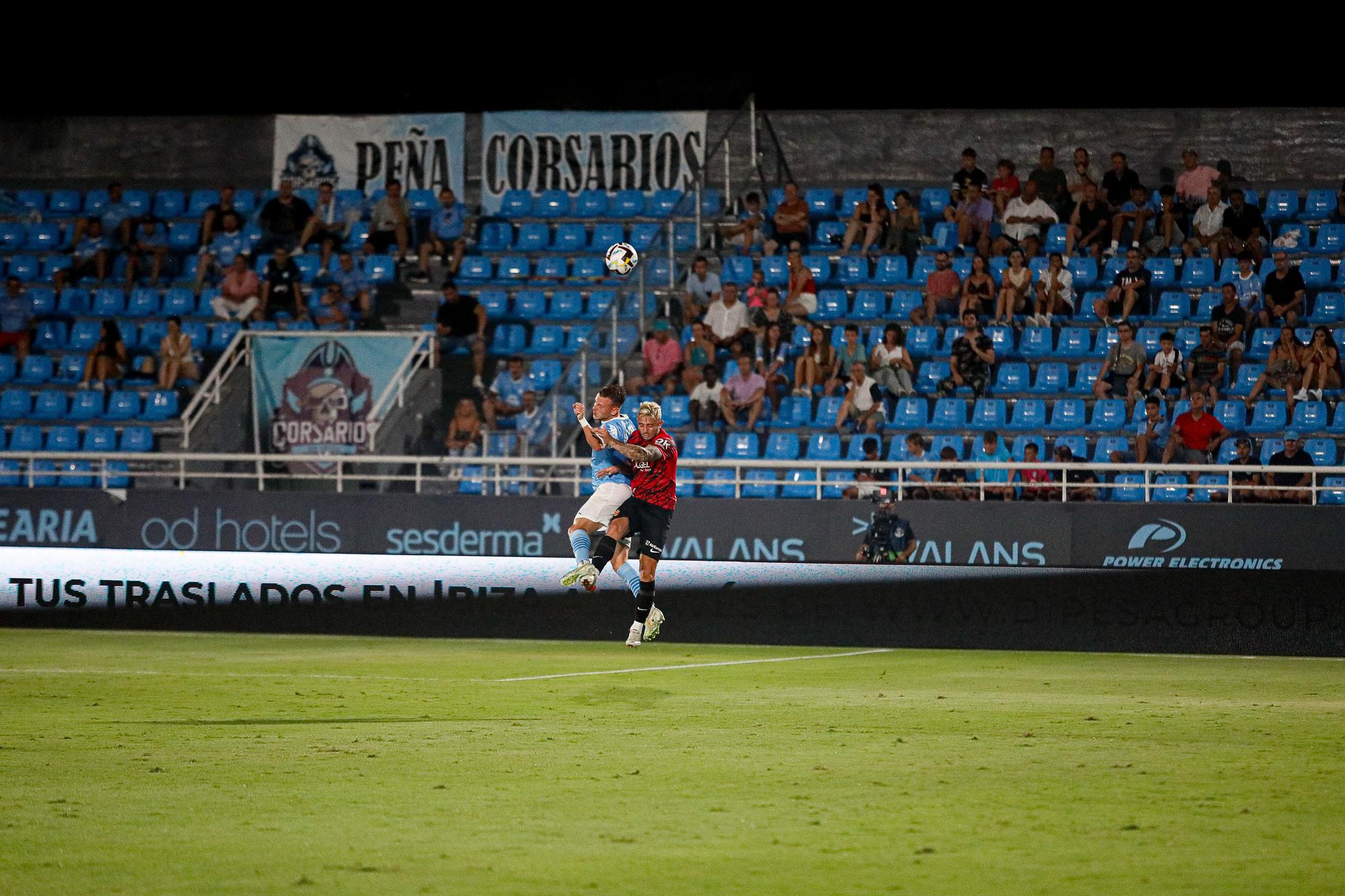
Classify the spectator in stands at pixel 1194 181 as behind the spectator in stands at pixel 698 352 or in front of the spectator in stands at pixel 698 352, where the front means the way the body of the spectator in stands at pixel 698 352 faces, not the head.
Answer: behind

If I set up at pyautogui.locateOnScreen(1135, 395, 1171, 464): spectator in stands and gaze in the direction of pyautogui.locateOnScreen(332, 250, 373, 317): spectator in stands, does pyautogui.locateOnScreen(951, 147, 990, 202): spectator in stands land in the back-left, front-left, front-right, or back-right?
front-right

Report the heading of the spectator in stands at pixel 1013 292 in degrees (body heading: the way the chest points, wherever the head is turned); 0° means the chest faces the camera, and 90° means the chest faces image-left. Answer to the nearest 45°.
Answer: approximately 45°

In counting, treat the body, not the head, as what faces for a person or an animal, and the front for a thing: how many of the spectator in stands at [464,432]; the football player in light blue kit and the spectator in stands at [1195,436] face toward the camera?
2

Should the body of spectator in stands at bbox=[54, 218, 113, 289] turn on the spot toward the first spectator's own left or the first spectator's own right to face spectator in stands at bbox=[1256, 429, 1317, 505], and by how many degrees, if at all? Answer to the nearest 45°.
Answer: approximately 90° to the first spectator's own left

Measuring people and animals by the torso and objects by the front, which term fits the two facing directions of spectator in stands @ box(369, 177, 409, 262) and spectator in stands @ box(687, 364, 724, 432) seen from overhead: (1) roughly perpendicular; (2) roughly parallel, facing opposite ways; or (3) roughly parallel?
roughly parallel

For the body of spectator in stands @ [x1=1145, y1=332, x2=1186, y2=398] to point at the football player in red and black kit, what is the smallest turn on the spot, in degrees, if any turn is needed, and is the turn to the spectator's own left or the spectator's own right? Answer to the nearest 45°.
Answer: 0° — they already face them

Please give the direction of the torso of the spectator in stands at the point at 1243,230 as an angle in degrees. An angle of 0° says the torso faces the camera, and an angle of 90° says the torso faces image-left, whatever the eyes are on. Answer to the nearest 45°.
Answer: approximately 0°

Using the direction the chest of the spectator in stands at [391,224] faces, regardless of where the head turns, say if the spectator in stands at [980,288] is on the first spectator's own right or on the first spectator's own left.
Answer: on the first spectator's own left

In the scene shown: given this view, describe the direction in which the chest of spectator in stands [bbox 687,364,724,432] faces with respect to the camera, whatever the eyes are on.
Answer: toward the camera

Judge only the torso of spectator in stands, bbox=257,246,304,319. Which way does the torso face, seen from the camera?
toward the camera
